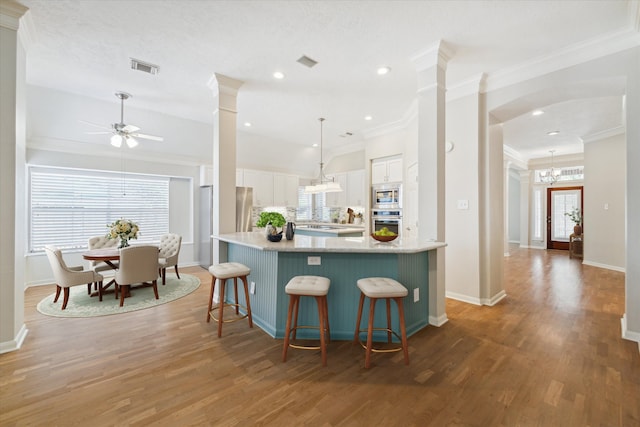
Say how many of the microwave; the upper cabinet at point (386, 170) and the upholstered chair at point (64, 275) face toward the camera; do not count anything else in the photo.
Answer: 2

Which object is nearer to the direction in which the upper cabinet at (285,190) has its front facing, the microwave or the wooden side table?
the microwave

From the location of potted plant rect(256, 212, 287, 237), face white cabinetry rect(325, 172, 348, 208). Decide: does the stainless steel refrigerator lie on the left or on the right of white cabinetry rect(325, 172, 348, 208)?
left

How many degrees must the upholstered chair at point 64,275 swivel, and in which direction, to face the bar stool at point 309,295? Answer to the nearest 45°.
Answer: approximately 90° to its right

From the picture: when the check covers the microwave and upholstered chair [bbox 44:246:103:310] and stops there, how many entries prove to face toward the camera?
1

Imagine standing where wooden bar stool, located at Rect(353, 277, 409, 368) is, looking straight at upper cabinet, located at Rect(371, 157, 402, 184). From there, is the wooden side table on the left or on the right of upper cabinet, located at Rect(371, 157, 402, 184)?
right

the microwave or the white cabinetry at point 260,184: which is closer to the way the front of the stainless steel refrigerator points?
the microwave

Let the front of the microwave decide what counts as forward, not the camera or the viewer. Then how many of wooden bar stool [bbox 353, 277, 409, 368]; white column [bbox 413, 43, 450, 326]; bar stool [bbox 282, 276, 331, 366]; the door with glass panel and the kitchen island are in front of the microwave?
4

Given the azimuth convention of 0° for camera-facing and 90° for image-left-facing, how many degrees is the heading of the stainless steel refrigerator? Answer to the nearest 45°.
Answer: approximately 315°

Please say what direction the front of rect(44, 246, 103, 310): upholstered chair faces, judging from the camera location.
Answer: facing away from the viewer and to the right of the viewer

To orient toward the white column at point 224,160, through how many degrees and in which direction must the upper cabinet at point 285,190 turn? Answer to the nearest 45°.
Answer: approximately 45° to its right
